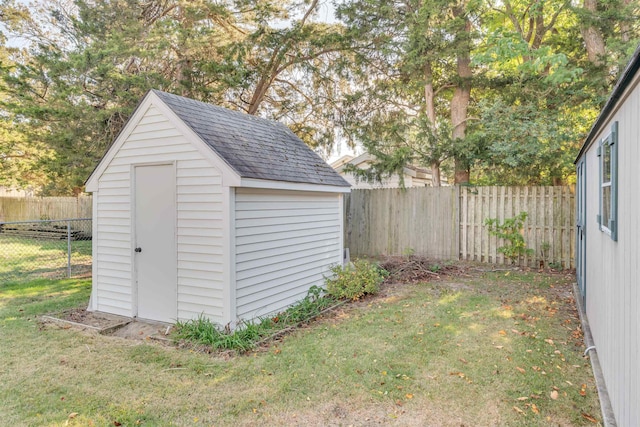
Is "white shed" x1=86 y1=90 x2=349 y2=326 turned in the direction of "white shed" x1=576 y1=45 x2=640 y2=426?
no

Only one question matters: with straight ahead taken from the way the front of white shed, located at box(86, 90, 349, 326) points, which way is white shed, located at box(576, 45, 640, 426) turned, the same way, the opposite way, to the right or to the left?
to the right

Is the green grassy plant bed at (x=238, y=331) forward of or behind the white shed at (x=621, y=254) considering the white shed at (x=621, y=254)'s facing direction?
forward

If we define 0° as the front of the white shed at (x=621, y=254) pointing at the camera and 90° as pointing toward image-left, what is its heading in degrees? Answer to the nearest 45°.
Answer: approximately 90°

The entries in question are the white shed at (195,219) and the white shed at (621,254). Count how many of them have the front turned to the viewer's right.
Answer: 0

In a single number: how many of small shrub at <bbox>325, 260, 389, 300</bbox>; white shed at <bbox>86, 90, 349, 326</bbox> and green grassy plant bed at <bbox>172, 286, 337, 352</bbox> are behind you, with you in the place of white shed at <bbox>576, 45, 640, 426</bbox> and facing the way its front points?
0

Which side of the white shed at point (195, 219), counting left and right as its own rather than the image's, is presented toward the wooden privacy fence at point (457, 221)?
back

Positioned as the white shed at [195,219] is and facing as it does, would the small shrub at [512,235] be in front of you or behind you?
behind

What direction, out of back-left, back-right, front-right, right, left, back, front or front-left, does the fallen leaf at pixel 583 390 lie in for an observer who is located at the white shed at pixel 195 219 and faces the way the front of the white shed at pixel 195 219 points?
left

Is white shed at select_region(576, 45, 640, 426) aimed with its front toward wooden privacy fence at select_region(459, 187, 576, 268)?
no

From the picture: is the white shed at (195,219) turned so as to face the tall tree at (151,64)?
no

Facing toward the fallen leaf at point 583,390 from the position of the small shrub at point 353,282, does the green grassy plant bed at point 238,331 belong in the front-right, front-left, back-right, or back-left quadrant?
front-right

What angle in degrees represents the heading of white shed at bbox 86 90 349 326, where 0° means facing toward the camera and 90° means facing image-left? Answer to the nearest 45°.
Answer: approximately 45°
